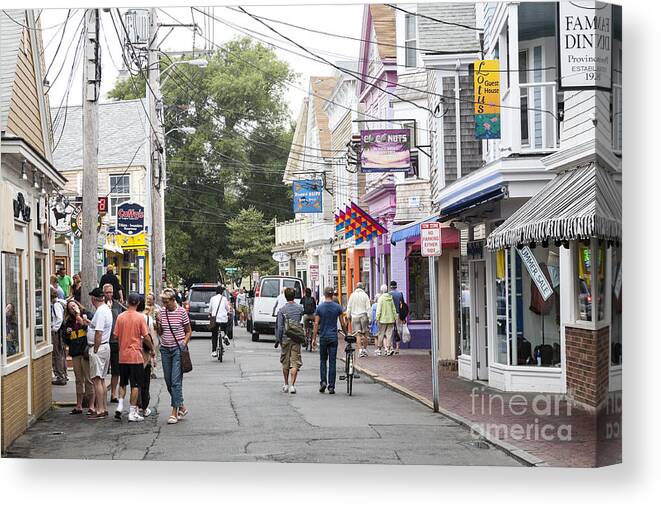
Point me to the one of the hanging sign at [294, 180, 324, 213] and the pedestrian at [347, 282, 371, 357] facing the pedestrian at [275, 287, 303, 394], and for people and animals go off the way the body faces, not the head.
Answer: the hanging sign

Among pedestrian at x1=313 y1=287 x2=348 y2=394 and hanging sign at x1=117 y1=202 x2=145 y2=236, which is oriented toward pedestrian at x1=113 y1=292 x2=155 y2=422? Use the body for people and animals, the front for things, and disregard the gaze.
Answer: the hanging sign

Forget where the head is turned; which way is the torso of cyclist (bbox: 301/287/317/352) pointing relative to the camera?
away from the camera

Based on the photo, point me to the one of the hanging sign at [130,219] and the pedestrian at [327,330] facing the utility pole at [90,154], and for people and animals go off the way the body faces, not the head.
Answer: the hanging sign

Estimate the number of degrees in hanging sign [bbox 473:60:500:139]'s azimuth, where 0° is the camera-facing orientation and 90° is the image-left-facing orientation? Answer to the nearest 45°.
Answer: approximately 0°

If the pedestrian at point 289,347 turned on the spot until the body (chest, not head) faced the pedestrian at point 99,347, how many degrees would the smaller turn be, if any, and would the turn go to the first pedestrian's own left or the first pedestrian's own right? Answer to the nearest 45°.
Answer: approximately 135° to the first pedestrian's own left

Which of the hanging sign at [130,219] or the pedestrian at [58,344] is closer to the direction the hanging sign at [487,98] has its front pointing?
the pedestrian
